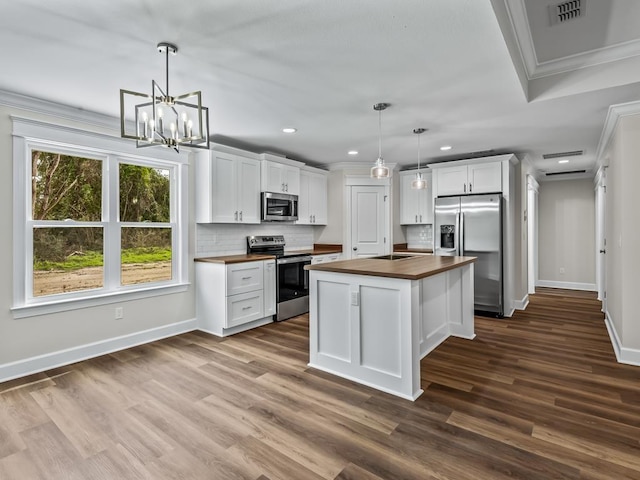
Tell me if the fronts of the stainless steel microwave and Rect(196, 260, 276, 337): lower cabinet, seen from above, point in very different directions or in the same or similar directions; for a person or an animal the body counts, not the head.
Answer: same or similar directions

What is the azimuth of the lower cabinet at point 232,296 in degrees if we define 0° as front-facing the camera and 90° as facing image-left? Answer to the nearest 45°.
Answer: approximately 315°

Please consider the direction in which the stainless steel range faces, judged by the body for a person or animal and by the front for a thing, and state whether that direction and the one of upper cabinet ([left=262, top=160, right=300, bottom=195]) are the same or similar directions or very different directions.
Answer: same or similar directions

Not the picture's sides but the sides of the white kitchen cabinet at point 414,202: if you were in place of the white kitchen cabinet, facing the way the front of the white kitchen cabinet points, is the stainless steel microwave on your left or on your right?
on your right

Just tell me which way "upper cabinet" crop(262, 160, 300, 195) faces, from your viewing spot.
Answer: facing the viewer and to the right of the viewer

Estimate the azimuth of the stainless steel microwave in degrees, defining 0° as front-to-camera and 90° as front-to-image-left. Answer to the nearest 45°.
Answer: approximately 315°

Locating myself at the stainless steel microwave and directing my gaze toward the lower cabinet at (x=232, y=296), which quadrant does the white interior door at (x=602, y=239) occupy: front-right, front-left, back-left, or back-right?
back-left

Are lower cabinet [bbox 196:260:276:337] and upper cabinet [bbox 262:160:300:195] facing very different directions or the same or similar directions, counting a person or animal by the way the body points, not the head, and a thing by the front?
same or similar directions

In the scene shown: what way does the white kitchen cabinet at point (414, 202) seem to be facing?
toward the camera

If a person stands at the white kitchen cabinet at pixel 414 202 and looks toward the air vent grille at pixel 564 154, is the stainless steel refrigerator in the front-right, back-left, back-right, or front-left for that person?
front-right

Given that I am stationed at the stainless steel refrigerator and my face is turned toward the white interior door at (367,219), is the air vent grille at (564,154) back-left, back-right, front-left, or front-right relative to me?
back-right

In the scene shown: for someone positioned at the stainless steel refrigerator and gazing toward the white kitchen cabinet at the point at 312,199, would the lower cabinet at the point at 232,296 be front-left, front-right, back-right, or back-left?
front-left
